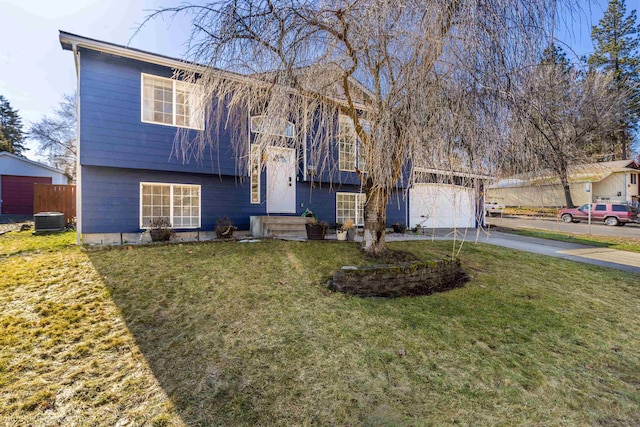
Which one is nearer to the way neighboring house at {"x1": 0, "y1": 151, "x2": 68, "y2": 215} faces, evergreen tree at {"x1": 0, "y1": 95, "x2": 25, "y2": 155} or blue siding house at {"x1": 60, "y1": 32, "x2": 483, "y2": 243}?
the blue siding house

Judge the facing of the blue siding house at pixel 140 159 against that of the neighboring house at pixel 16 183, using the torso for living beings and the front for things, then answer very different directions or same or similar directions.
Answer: same or similar directions

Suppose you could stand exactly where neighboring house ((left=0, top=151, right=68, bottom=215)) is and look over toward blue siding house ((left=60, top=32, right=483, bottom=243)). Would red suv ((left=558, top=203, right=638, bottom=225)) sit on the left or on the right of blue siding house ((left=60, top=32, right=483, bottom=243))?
left

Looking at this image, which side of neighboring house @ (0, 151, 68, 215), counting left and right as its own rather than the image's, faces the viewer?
front

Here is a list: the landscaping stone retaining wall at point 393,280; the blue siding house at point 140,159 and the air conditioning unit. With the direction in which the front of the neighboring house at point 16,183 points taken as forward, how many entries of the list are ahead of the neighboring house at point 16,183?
3

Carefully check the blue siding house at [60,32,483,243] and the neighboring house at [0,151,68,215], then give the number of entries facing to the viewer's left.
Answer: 0

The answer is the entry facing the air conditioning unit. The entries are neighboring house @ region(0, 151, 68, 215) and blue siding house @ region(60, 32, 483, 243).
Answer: the neighboring house

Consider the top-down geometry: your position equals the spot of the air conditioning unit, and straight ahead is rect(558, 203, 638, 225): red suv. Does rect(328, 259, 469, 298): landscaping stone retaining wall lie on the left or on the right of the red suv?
right

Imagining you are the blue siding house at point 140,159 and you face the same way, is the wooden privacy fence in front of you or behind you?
behind

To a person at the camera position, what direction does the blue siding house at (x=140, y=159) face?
facing the viewer and to the right of the viewer

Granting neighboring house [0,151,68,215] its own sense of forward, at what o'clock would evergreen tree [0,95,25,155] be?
The evergreen tree is roughly at 6 o'clock from the neighboring house.

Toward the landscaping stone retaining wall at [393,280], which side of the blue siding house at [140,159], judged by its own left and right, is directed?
front

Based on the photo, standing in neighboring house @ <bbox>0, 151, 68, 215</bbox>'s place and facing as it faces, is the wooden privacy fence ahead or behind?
ahead

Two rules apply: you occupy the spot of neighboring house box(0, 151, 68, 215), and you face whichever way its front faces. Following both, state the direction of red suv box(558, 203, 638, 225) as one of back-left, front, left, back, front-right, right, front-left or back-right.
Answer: front-left
